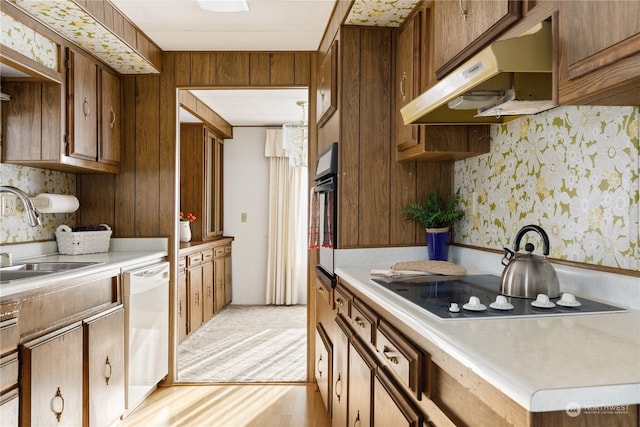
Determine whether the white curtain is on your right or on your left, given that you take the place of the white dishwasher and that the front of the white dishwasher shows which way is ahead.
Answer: on your left

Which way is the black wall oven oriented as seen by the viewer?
to the viewer's left

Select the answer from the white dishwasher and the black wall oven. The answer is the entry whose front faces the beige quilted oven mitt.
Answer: the white dishwasher

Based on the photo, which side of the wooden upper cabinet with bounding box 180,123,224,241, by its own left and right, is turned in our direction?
right

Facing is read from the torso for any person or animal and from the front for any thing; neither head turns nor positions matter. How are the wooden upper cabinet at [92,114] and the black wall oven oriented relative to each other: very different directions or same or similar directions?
very different directions

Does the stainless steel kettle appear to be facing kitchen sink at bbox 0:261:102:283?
yes

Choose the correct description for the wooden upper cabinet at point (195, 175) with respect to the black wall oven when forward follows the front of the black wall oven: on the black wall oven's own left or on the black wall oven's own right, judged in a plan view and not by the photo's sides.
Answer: on the black wall oven's own right

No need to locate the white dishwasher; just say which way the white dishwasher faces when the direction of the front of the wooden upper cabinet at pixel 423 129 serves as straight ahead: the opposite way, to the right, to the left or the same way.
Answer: the opposite way

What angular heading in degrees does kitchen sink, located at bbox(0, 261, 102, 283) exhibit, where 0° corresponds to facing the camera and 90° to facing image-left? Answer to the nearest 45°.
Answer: approximately 315°

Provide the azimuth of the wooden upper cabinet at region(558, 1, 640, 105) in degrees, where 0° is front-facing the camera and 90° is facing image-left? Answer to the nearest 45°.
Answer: approximately 45°

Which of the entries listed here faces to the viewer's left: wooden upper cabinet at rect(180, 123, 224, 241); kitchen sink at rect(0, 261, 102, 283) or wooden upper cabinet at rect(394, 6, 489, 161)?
wooden upper cabinet at rect(394, 6, 489, 161)

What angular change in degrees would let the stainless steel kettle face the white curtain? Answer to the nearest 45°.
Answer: approximately 45° to its right

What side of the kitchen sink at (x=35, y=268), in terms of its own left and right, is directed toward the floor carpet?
left

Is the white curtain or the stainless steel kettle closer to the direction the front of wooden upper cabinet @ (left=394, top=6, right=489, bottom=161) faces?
the white curtain

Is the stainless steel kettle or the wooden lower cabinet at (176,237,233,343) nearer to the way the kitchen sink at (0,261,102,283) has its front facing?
the stainless steel kettle
